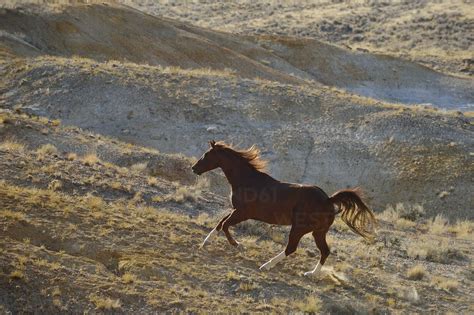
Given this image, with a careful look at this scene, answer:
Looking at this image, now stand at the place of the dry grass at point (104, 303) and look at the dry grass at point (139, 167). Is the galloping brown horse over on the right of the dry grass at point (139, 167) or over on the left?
right

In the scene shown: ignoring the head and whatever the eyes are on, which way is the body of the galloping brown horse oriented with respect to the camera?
to the viewer's left

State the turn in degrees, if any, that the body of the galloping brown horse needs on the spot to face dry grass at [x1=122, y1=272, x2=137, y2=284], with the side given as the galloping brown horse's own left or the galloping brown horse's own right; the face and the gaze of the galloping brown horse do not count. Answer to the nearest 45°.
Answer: approximately 45° to the galloping brown horse's own left

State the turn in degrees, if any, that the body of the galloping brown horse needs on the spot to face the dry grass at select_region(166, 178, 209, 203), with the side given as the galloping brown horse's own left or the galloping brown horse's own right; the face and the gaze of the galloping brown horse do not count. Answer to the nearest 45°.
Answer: approximately 45° to the galloping brown horse's own right

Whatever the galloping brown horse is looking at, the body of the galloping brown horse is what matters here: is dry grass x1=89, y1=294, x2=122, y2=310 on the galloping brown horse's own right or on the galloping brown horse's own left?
on the galloping brown horse's own left

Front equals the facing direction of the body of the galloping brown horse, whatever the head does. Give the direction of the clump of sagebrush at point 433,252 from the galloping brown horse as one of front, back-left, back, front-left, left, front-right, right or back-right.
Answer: back-right

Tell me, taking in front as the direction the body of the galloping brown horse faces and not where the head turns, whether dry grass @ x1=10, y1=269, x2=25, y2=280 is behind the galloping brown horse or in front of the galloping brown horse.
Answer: in front

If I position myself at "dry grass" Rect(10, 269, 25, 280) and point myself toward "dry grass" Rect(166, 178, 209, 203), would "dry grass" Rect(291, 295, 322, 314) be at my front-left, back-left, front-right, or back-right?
front-right

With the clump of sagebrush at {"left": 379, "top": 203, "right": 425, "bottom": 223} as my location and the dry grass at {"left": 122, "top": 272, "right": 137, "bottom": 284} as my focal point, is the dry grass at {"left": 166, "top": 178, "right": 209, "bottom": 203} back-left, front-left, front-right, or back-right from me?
front-right

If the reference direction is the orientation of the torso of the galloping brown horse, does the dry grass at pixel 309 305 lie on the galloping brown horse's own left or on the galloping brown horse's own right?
on the galloping brown horse's own left

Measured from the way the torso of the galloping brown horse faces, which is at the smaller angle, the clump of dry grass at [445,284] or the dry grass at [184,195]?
the dry grass at [184,195]

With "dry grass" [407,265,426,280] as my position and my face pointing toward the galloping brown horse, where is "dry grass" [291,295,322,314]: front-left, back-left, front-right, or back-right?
front-left

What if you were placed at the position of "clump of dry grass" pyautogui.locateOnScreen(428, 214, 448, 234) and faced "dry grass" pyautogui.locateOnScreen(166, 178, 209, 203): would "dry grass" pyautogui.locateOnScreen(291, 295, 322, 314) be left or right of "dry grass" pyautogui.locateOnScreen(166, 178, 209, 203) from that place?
left
